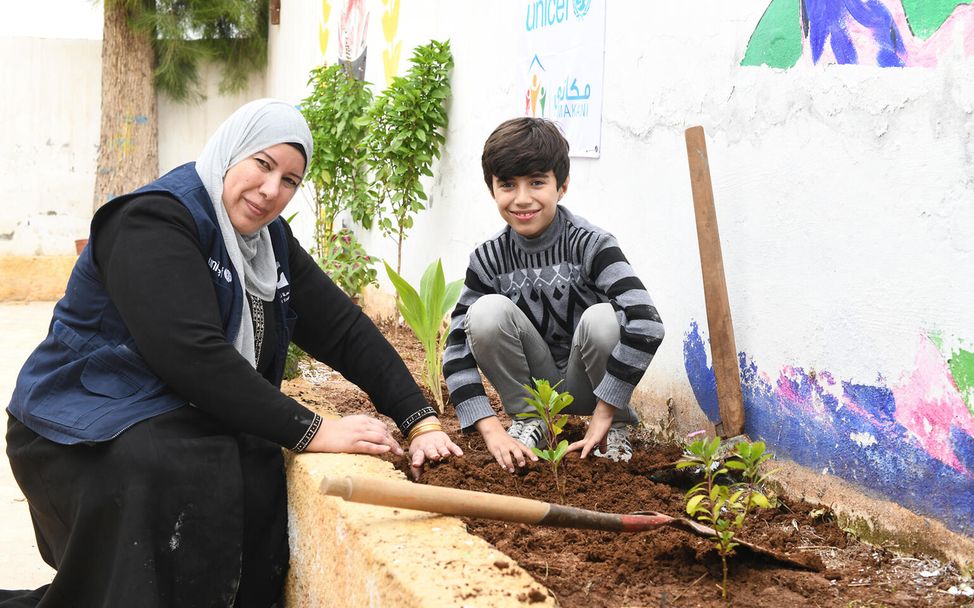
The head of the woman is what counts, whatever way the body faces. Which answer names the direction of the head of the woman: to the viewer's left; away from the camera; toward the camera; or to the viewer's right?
toward the camera

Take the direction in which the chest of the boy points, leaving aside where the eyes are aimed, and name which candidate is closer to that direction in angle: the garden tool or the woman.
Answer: the garden tool

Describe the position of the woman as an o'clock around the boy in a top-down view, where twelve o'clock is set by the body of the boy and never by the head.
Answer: The woman is roughly at 2 o'clock from the boy.

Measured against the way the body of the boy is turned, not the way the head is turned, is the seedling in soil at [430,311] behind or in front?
behind

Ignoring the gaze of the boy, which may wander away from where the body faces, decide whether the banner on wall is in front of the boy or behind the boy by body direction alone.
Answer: behind

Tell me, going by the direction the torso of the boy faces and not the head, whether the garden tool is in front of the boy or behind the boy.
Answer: in front

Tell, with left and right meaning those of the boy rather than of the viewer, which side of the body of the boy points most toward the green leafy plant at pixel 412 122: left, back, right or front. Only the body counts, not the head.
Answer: back

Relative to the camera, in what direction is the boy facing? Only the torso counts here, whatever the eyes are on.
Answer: toward the camera

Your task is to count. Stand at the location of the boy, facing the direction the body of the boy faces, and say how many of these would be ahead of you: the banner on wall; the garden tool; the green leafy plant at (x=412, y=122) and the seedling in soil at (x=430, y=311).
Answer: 1

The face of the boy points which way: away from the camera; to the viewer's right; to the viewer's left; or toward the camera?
toward the camera

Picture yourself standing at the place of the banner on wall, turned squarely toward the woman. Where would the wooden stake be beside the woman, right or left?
left
